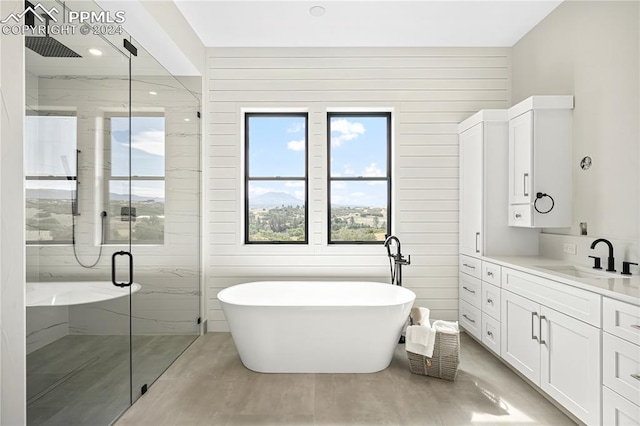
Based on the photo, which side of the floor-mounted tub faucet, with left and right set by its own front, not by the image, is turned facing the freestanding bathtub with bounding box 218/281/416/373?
front

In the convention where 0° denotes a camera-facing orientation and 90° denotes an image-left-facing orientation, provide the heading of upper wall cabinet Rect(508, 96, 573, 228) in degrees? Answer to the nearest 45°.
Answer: approximately 45°

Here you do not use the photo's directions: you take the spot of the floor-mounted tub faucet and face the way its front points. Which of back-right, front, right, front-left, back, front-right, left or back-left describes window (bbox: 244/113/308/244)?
front-right

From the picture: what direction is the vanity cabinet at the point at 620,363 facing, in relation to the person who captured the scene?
facing the viewer and to the left of the viewer

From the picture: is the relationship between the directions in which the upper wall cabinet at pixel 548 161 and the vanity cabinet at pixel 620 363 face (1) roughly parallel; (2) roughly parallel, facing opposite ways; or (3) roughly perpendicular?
roughly parallel

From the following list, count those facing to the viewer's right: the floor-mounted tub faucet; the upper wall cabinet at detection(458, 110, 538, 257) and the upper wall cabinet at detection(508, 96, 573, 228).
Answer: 0

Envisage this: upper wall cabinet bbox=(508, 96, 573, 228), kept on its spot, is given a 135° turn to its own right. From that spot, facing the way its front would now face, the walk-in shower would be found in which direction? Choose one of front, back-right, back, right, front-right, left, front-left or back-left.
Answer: back-left

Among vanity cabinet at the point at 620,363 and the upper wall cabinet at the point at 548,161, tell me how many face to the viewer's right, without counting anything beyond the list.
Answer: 0

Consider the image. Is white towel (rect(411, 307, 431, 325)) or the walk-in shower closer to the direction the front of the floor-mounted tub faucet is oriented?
the walk-in shower

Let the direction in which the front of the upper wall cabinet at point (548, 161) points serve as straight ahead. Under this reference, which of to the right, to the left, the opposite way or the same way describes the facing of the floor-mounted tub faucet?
the same way

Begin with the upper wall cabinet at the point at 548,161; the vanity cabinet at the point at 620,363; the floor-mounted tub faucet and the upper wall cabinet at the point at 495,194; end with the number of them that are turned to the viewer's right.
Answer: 0

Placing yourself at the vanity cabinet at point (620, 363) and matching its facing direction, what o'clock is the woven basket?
The woven basket is roughly at 2 o'clock from the vanity cabinet.

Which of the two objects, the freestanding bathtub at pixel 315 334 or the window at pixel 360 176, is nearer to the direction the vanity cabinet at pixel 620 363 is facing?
the freestanding bathtub

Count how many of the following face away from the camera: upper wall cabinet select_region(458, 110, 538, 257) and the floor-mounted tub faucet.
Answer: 0

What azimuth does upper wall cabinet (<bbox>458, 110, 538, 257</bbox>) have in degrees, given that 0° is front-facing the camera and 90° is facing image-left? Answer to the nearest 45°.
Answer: approximately 90°

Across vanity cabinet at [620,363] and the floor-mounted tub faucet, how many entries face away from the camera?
0
